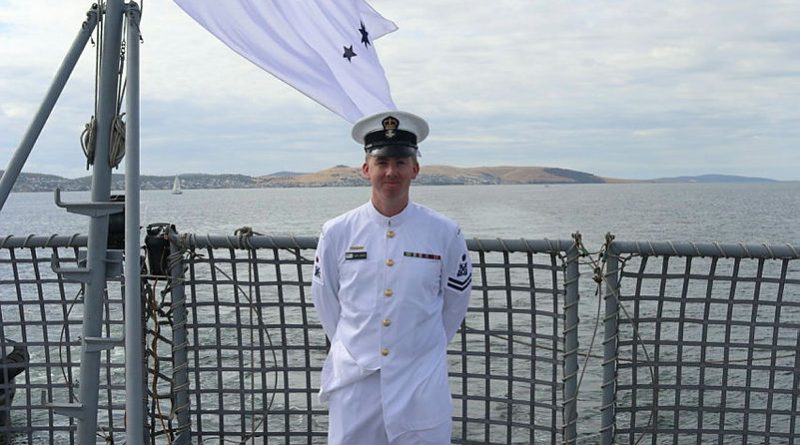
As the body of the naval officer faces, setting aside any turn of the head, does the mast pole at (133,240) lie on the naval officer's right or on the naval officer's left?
on the naval officer's right

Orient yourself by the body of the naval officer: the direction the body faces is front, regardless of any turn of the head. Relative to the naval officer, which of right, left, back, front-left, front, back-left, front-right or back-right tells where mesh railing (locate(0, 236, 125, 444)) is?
back-right

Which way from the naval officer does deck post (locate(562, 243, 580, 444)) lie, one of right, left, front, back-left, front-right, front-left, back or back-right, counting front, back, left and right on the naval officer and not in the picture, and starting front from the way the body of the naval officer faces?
back-left

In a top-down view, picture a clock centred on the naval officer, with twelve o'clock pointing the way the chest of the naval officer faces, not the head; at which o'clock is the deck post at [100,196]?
The deck post is roughly at 4 o'clock from the naval officer.

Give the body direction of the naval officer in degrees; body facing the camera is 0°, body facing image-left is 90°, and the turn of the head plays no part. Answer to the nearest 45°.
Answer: approximately 0°

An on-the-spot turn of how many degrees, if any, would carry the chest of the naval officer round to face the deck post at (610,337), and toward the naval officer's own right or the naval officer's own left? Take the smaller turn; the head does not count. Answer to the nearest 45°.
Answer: approximately 135° to the naval officer's own left
